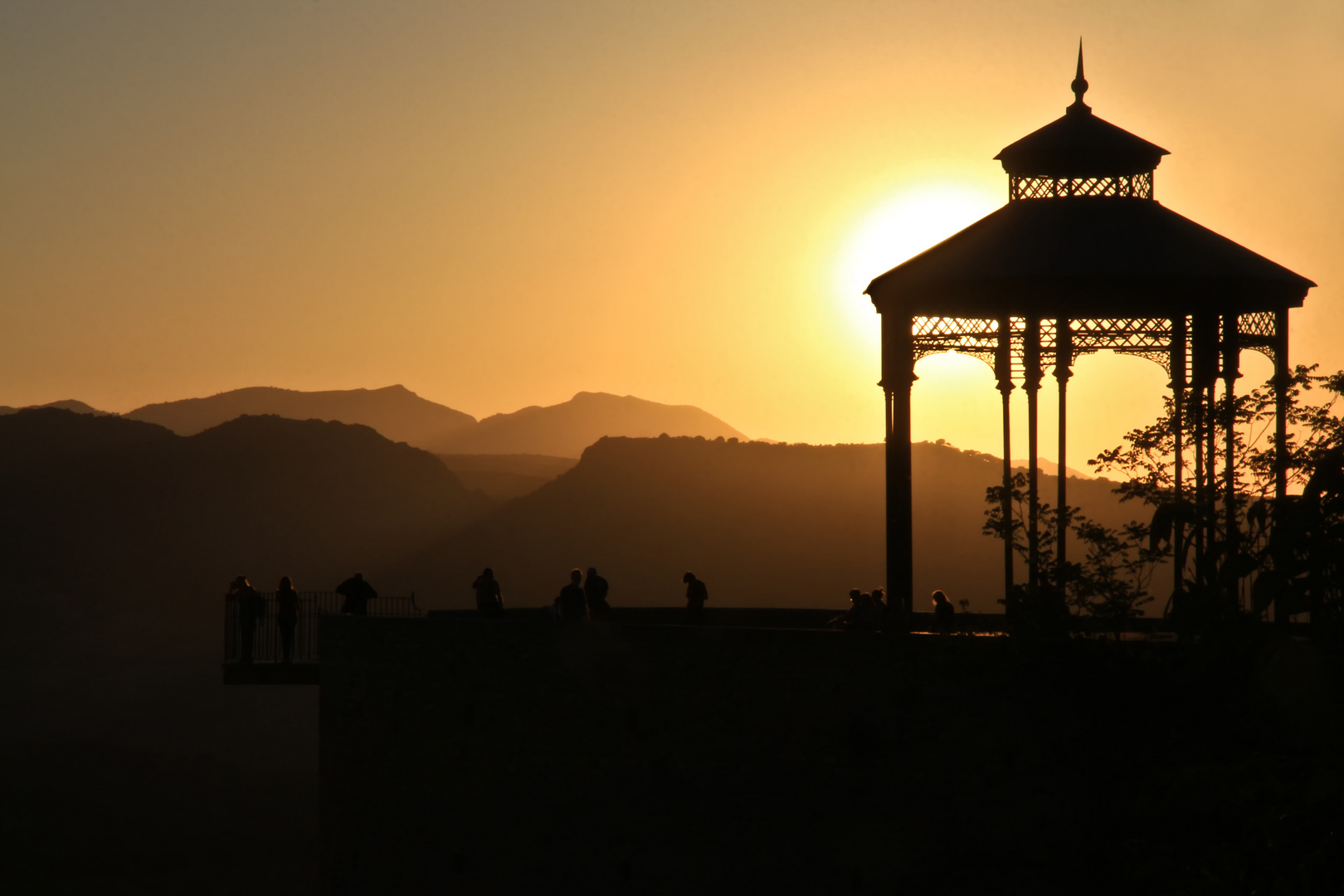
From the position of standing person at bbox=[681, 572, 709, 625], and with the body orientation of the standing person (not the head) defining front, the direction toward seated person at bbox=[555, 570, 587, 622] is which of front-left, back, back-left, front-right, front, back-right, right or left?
front-left

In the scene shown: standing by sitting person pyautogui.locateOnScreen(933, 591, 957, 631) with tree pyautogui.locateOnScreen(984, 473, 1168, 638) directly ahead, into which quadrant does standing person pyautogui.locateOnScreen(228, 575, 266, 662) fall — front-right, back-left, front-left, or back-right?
back-right

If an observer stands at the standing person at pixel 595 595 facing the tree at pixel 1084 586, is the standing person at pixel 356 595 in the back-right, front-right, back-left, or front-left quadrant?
back-right
